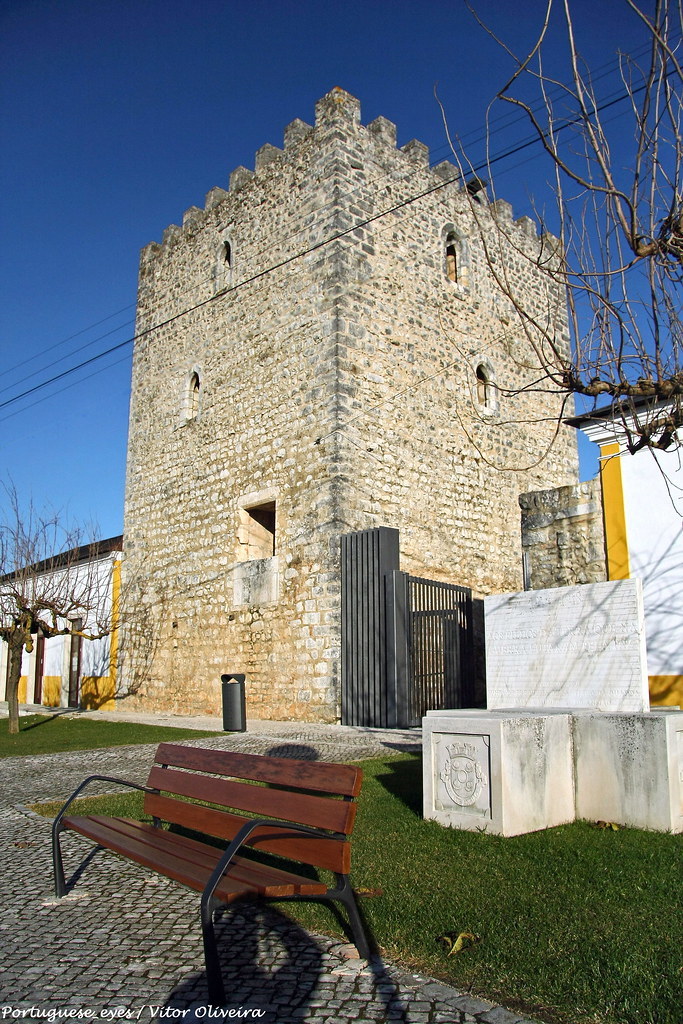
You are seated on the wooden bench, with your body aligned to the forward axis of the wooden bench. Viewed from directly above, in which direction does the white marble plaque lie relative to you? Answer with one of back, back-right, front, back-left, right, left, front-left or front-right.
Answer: back

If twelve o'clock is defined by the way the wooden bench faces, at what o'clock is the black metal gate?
The black metal gate is roughly at 5 o'clock from the wooden bench.

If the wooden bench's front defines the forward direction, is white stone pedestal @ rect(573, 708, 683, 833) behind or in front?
behind

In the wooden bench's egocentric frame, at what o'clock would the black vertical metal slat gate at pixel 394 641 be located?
The black vertical metal slat gate is roughly at 5 o'clock from the wooden bench.

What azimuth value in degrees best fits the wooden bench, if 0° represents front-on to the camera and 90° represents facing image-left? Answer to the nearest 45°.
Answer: approximately 45°

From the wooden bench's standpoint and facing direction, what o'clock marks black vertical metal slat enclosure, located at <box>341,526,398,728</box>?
The black vertical metal slat enclosure is roughly at 5 o'clock from the wooden bench.

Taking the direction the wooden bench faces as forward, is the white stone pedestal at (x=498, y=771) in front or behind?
behind

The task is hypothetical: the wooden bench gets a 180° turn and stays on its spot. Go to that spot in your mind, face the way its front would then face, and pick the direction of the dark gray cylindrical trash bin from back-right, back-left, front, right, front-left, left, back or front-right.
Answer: front-left
